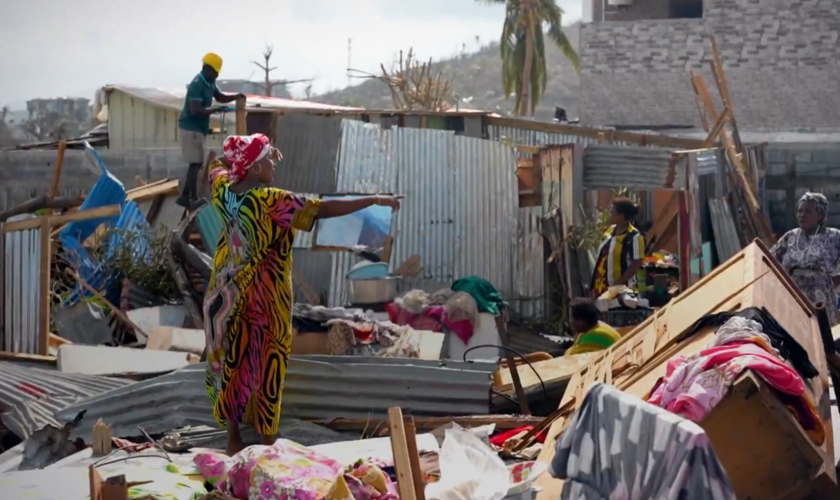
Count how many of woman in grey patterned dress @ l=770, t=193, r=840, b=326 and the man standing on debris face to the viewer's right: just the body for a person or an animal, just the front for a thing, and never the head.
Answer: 1

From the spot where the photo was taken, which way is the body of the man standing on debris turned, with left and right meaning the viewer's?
facing to the right of the viewer

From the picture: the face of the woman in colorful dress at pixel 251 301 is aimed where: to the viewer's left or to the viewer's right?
to the viewer's right

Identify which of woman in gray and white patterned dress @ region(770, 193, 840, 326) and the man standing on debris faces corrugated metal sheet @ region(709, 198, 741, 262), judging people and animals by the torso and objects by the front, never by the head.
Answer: the man standing on debris

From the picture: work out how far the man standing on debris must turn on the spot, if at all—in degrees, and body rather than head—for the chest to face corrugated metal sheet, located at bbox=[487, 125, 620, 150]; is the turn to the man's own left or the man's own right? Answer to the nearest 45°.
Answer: approximately 45° to the man's own left

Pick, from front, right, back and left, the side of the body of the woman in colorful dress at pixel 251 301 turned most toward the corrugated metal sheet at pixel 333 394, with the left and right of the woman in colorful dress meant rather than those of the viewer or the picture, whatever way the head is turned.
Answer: front

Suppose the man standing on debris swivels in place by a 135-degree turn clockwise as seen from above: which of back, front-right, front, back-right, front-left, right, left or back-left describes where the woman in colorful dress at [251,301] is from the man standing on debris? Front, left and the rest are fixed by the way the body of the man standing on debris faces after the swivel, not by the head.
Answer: front-left

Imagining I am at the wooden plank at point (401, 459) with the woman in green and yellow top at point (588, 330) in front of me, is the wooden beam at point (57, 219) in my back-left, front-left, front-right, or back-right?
front-left

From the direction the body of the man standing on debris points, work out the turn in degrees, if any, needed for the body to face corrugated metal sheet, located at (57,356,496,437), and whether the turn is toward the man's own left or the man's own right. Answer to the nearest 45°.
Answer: approximately 90° to the man's own right

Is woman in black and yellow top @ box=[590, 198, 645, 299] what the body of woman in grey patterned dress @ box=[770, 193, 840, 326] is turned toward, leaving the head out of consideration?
no

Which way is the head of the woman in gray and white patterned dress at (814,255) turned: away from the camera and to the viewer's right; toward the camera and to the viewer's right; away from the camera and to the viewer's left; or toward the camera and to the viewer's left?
toward the camera and to the viewer's left

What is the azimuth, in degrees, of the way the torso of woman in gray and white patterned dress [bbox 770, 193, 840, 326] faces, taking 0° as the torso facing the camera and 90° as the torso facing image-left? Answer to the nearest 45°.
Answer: approximately 45°

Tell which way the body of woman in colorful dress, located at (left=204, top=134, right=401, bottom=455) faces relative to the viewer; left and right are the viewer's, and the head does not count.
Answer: facing away from the viewer and to the right of the viewer

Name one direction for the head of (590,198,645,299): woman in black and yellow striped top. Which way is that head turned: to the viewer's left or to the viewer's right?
to the viewer's left
